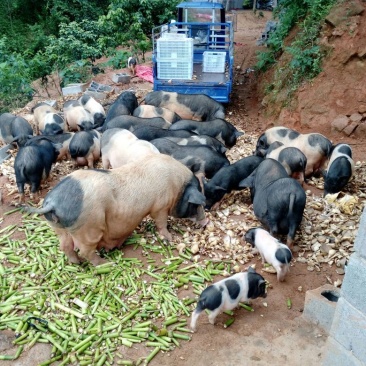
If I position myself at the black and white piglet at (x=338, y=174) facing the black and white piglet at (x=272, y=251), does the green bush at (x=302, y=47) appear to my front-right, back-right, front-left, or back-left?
back-right

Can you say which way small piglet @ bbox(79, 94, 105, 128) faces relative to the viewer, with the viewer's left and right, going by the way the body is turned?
facing the viewer and to the right of the viewer

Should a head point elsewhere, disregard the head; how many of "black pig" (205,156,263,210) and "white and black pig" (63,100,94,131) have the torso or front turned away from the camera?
0

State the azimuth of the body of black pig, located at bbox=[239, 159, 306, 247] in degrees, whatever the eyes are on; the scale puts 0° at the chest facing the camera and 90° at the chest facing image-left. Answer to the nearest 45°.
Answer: approximately 135°

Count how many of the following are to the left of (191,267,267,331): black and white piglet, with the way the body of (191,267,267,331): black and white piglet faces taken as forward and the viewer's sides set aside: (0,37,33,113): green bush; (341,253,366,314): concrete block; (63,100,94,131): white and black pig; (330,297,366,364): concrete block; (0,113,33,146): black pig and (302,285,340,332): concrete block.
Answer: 3

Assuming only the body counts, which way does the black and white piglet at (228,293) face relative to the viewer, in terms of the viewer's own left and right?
facing away from the viewer and to the right of the viewer

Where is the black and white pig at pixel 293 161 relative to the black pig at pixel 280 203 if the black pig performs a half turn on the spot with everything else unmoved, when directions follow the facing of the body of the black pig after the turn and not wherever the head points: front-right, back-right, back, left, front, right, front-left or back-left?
back-left

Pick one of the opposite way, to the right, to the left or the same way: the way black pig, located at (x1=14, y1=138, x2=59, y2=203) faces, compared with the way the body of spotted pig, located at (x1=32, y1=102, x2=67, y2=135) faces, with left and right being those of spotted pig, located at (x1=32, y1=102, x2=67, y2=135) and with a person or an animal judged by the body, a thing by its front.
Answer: to the left

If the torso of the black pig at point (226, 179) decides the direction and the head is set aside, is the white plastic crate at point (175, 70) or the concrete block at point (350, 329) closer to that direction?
the concrete block
